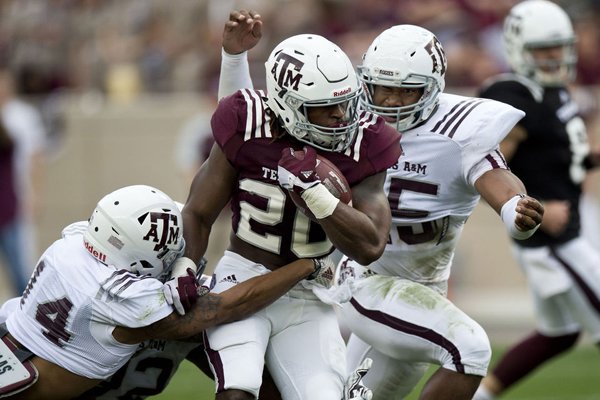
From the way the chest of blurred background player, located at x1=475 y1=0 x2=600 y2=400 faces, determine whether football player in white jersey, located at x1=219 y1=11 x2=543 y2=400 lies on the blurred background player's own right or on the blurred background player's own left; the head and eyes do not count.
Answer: on the blurred background player's own right

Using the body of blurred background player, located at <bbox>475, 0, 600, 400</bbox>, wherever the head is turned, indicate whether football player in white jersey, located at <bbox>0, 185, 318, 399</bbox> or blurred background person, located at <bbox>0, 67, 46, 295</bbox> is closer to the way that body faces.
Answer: the football player in white jersey

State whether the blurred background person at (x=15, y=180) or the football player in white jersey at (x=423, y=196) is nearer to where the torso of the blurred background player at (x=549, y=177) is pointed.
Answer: the football player in white jersey

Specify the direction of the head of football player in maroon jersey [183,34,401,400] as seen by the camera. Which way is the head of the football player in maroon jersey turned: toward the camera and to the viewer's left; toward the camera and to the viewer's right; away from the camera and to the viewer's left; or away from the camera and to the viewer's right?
toward the camera and to the viewer's right

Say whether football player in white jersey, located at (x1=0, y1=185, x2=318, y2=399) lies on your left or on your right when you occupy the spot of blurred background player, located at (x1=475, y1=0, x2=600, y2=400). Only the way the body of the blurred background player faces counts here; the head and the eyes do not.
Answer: on your right

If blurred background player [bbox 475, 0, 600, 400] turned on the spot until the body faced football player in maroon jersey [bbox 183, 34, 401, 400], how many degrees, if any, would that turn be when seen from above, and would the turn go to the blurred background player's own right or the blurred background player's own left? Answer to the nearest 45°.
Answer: approximately 90° to the blurred background player's own right
